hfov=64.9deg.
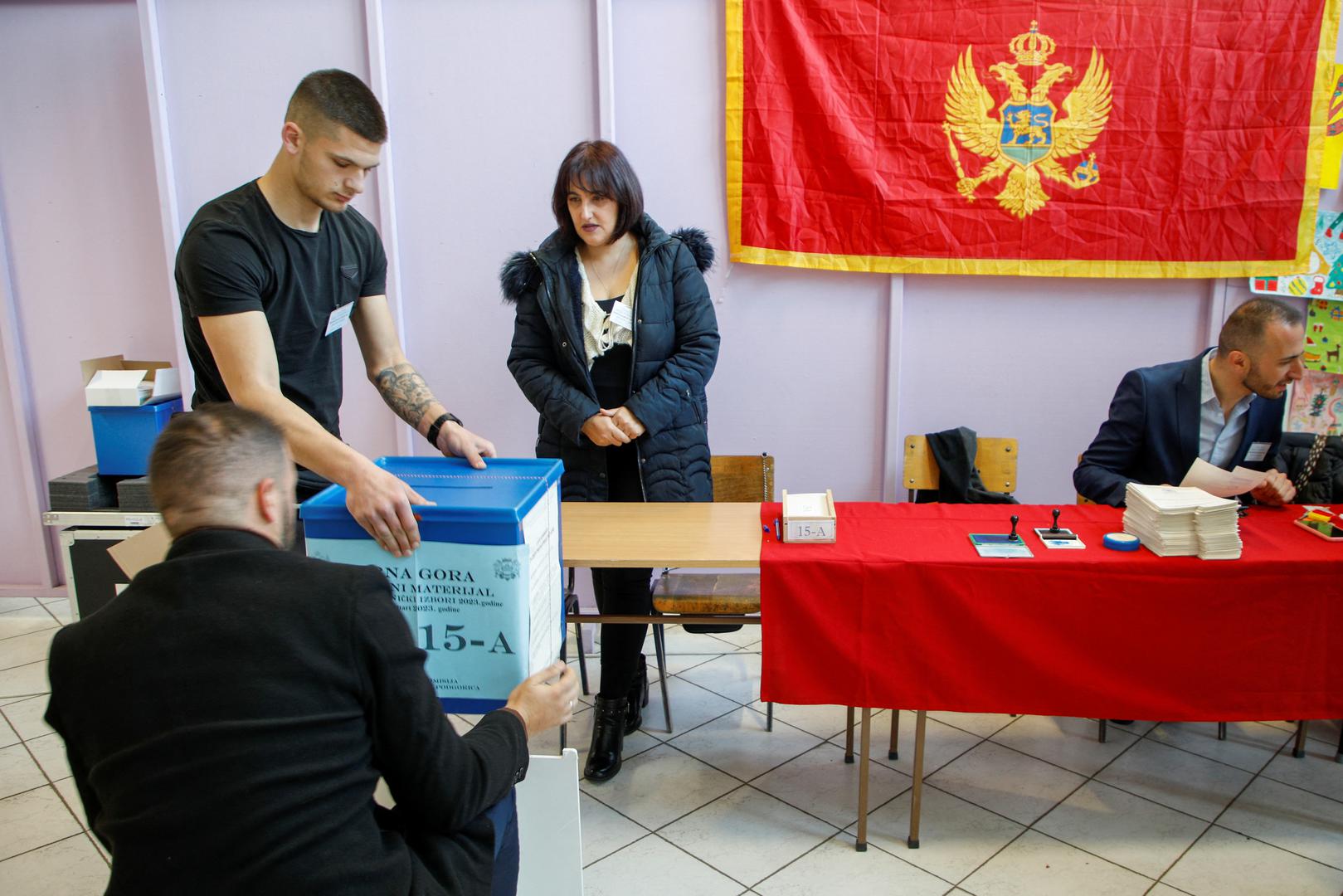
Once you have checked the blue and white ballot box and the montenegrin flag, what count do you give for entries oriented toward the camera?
2

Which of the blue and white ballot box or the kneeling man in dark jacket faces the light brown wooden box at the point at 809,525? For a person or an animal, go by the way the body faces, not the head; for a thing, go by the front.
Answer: the kneeling man in dark jacket

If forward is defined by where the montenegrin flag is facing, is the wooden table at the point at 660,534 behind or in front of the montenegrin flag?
in front

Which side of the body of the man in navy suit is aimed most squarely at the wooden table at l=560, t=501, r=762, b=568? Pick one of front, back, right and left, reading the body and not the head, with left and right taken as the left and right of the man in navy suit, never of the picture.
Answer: right

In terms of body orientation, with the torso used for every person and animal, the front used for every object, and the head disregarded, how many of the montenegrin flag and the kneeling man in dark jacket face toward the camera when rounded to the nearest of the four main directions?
1

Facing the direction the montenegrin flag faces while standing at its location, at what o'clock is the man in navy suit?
The man in navy suit is roughly at 11 o'clock from the montenegrin flag.

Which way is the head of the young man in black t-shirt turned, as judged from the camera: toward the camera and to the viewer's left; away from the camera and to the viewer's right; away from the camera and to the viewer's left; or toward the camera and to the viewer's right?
toward the camera and to the viewer's right

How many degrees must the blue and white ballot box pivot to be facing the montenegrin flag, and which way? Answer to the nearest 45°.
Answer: approximately 135° to its left

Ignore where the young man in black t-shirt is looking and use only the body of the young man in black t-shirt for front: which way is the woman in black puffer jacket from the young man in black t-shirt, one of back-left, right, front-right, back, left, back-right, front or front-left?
left

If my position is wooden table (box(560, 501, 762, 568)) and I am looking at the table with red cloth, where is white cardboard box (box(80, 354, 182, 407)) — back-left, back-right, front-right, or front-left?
back-left

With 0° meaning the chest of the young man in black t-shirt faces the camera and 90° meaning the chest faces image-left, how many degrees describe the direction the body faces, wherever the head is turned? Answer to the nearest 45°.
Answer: approximately 315°
